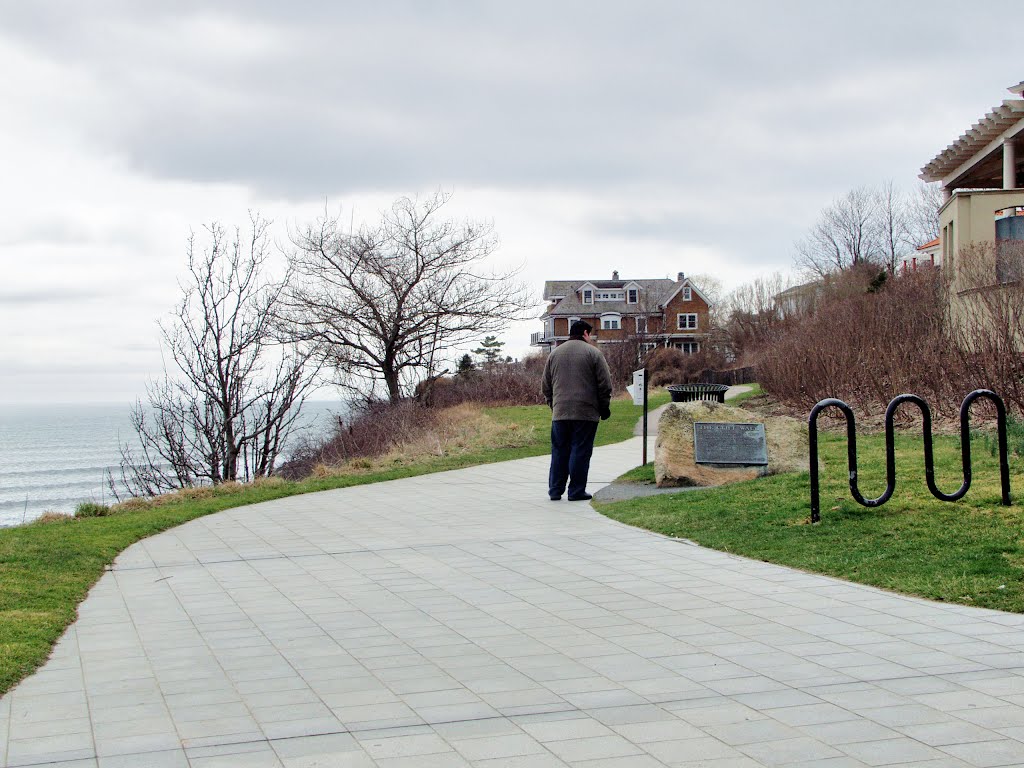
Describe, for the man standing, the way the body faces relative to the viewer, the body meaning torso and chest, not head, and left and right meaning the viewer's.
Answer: facing away from the viewer and to the right of the viewer

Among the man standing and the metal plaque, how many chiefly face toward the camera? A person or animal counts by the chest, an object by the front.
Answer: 1

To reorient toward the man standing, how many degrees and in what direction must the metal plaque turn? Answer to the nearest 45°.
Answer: approximately 45° to its right

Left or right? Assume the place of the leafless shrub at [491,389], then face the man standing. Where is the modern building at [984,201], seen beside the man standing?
left

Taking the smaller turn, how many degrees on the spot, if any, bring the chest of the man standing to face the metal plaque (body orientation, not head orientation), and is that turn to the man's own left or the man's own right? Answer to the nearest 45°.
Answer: approximately 45° to the man's own right

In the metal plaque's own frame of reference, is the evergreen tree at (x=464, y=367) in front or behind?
behind

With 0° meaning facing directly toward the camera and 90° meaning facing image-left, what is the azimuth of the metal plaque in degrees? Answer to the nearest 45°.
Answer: approximately 0°

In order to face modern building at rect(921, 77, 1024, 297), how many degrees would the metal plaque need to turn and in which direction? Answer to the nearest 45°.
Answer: approximately 135° to its left
